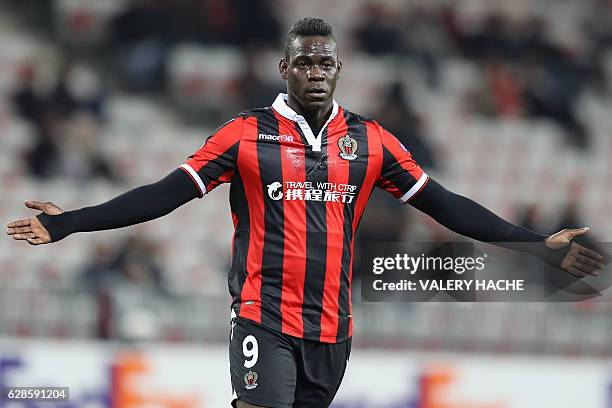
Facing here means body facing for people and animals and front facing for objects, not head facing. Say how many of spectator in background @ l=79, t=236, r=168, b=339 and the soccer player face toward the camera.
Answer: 2

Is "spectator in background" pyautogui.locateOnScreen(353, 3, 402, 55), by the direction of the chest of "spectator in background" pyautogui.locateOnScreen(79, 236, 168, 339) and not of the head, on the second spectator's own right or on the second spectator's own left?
on the second spectator's own left

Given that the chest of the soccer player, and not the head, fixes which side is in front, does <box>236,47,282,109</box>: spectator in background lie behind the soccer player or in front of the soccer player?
behind

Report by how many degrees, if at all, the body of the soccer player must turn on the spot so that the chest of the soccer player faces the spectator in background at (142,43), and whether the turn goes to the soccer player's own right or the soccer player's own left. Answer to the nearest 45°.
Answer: approximately 180°

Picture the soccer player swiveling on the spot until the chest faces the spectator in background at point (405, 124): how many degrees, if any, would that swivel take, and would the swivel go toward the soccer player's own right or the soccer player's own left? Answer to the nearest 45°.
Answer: approximately 180°

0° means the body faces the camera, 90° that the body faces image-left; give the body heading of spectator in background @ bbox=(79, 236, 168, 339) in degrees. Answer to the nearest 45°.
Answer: approximately 0°

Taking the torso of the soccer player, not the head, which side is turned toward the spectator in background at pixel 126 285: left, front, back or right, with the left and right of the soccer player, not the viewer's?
back
